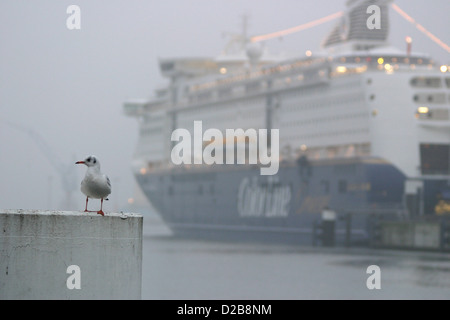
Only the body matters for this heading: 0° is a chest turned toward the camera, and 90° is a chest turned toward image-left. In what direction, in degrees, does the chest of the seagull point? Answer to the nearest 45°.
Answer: approximately 45°
